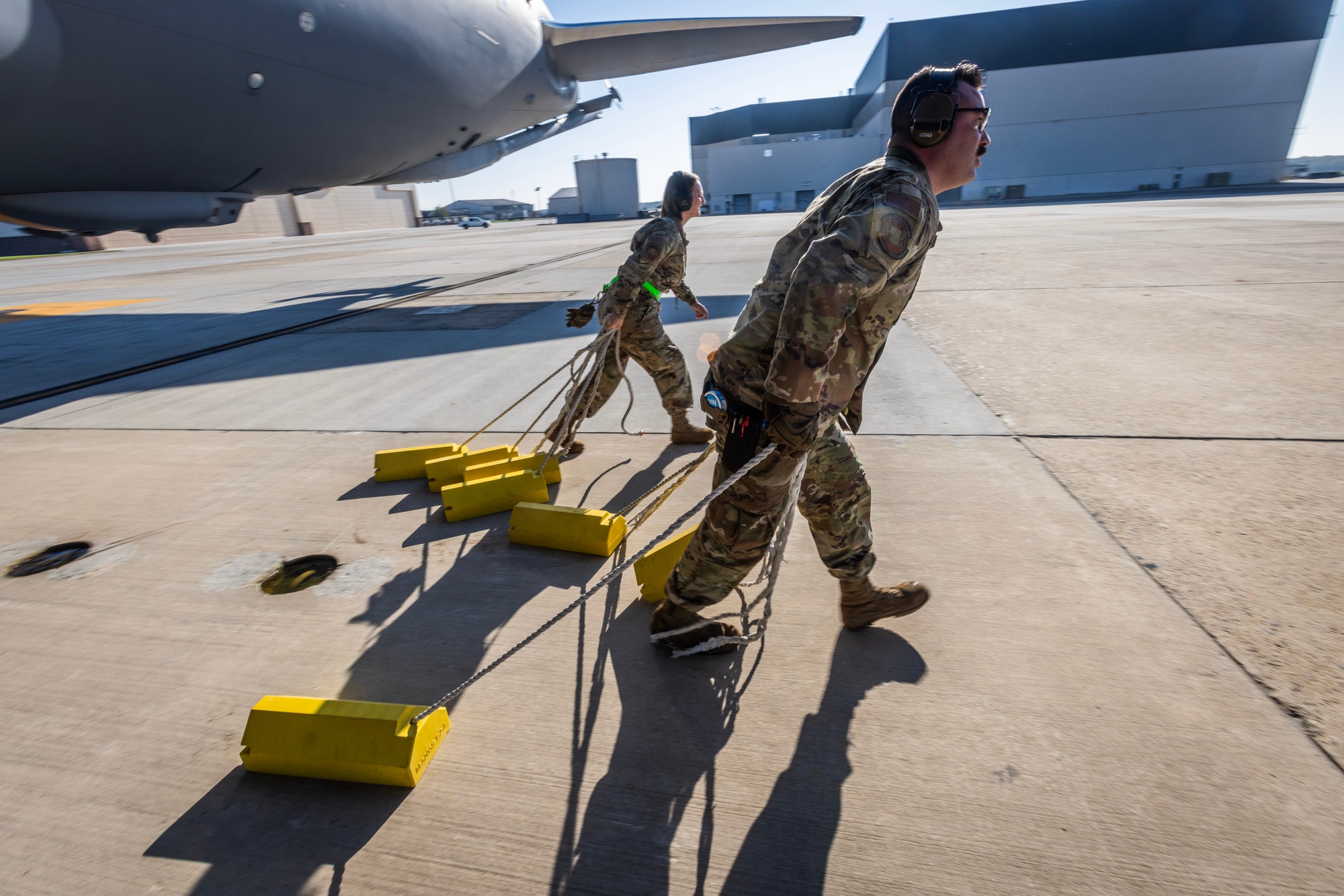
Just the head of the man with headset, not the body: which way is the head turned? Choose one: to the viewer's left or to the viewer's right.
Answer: to the viewer's right

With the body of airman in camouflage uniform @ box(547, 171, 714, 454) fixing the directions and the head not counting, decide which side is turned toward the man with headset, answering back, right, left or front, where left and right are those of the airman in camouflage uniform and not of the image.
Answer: right

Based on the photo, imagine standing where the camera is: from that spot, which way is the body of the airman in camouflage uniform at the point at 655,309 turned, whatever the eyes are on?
to the viewer's right

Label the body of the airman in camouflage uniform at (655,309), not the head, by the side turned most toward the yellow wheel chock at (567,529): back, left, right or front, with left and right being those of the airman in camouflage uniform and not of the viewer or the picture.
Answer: right

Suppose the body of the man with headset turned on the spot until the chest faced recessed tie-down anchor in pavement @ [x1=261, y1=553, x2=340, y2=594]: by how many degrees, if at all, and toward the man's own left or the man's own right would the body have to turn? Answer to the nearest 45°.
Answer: approximately 180°

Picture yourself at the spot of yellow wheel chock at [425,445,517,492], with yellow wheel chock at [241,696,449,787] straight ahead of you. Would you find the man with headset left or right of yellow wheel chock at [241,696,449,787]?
left

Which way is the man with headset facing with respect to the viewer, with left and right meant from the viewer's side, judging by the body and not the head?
facing to the right of the viewer

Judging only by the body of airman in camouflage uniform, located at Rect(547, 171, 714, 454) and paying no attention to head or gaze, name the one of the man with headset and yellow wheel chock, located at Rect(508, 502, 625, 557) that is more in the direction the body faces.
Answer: the man with headset

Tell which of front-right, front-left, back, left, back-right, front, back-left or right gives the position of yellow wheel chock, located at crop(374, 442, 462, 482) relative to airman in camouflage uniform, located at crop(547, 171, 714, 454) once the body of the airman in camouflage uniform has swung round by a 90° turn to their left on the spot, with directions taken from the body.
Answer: left

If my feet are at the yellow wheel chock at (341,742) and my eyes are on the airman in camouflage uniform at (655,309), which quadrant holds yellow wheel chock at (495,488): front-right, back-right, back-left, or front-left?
front-left

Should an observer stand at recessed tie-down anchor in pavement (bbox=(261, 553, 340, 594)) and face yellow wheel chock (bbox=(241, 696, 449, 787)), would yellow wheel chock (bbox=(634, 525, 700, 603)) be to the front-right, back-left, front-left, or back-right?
front-left

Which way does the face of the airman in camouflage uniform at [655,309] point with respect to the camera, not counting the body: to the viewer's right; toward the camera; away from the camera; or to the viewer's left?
to the viewer's right

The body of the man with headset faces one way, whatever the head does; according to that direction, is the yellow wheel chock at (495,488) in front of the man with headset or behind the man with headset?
behind

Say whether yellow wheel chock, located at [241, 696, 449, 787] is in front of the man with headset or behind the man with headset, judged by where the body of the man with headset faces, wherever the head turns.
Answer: behind

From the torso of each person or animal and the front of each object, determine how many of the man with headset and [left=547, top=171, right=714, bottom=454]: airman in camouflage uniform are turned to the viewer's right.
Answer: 2

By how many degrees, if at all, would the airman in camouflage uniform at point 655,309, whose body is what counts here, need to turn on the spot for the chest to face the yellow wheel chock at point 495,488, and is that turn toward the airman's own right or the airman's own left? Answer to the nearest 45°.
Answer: approximately 135° to the airman's own right

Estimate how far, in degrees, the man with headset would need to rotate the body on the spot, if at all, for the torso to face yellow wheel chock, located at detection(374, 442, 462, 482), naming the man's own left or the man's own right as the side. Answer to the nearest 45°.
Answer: approximately 135° to the man's own left
